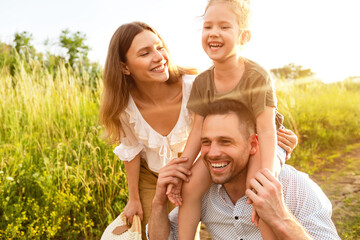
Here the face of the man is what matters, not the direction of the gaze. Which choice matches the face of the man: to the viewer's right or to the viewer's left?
to the viewer's left

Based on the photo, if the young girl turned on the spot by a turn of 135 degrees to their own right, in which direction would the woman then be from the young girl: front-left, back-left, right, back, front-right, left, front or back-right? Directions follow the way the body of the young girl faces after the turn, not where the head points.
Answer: front

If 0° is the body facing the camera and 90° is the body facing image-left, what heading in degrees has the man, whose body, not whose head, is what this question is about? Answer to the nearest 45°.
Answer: approximately 45°

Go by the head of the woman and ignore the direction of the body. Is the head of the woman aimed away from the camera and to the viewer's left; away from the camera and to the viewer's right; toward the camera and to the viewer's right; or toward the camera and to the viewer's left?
toward the camera and to the viewer's right

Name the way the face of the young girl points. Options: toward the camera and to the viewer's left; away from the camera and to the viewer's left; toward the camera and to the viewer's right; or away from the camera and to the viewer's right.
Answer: toward the camera and to the viewer's left

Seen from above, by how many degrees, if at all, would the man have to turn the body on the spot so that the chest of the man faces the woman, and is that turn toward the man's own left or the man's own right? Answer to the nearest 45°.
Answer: approximately 90° to the man's own right

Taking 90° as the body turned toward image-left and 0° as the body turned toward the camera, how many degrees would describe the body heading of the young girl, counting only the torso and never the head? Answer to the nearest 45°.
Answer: approximately 0°
